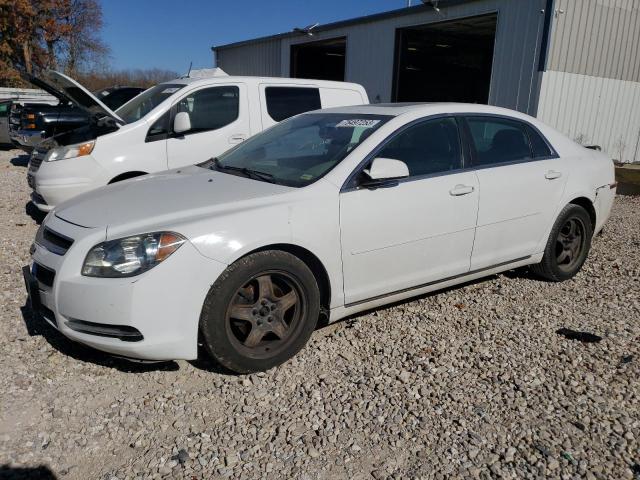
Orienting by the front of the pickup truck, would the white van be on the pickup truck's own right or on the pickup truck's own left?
on the pickup truck's own left

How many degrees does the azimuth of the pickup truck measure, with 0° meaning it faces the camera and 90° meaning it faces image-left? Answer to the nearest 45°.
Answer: approximately 45°

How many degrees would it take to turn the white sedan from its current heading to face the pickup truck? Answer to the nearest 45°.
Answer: approximately 90° to its right

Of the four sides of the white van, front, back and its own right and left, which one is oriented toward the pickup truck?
right

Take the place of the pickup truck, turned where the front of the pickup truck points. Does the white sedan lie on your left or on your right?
on your left

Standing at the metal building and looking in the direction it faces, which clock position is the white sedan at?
The white sedan is roughly at 11 o'clock from the metal building.

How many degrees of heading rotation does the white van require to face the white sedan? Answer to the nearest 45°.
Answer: approximately 45° to its left

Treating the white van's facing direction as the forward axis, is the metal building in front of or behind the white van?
behind

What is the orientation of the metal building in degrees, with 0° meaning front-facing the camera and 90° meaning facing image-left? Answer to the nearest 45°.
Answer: approximately 45°
